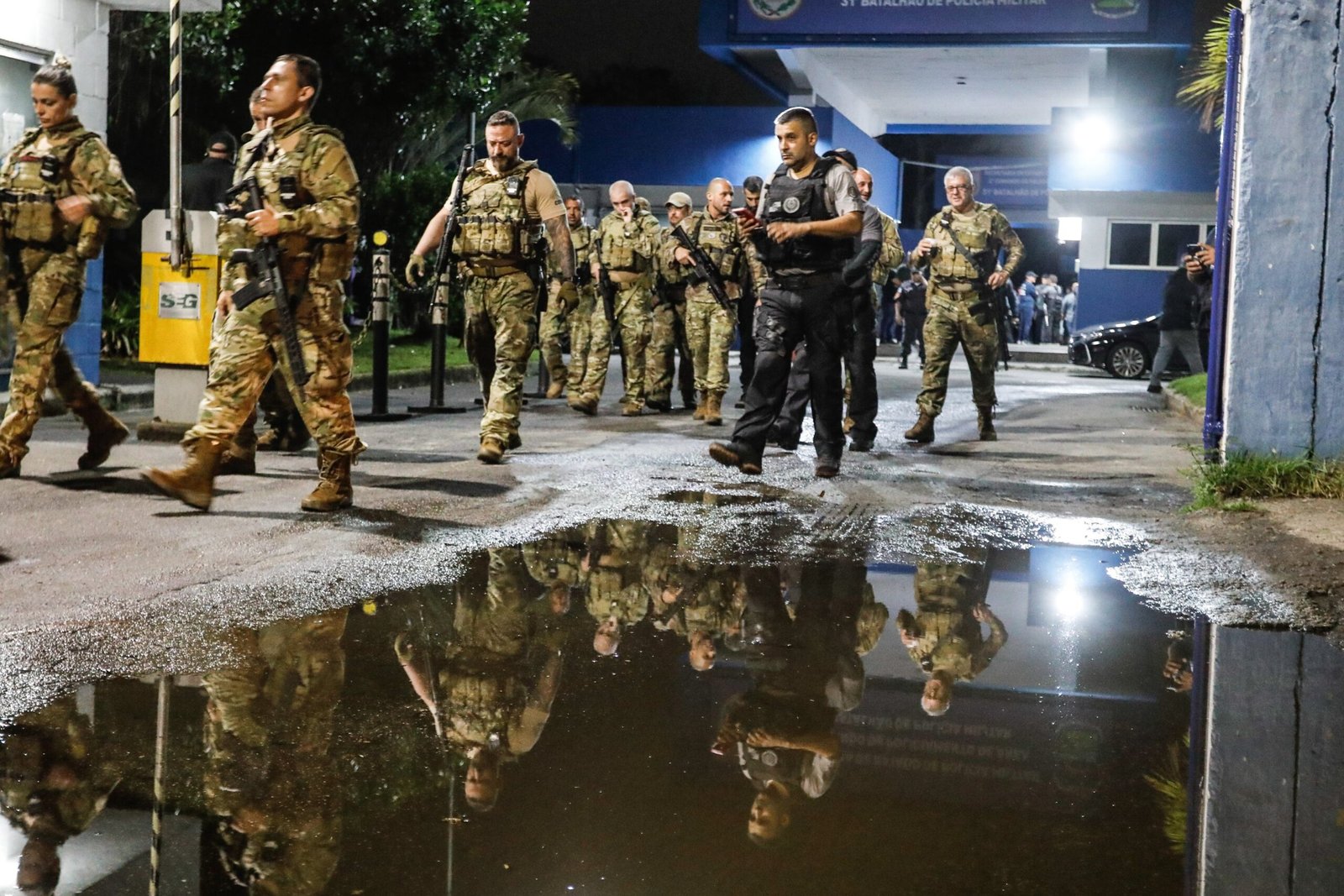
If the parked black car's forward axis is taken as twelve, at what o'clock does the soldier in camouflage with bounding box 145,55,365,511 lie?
The soldier in camouflage is roughly at 11 o'clock from the parked black car.

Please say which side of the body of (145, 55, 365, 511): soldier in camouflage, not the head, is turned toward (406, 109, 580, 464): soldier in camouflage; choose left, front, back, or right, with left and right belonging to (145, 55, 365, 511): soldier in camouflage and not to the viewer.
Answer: back

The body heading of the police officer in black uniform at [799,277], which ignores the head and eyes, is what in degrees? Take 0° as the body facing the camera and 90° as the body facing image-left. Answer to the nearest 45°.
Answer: approximately 45°

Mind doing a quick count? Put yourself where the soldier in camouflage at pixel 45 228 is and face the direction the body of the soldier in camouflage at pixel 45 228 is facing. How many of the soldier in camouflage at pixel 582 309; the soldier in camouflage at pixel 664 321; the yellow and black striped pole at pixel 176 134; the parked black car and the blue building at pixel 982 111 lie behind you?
5

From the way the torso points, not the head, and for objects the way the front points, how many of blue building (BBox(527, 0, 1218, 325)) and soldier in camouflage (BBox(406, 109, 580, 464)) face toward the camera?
2

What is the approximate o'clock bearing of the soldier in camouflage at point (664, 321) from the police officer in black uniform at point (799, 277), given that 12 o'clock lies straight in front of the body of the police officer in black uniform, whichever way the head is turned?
The soldier in camouflage is roughly at 4 o'clock from the police officer in black uniform.

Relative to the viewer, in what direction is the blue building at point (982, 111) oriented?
toward the camera

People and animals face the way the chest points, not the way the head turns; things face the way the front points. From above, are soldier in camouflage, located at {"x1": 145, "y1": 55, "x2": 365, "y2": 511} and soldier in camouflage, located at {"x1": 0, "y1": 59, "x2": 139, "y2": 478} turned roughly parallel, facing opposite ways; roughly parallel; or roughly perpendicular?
roughly parallel

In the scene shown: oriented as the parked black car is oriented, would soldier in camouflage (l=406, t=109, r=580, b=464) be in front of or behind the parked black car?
in front

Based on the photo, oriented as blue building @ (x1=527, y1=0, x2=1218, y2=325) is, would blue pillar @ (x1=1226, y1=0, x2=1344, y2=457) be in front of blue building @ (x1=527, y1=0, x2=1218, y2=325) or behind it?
in front

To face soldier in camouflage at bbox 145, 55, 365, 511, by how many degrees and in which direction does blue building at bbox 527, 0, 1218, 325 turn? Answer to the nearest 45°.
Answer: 0° — it already faces them

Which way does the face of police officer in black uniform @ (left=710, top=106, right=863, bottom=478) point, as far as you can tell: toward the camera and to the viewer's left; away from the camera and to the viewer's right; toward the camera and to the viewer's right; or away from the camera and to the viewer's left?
toward the camera and to the viewer's left

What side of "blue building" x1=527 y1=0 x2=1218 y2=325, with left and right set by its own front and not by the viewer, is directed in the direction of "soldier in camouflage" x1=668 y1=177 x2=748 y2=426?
front
